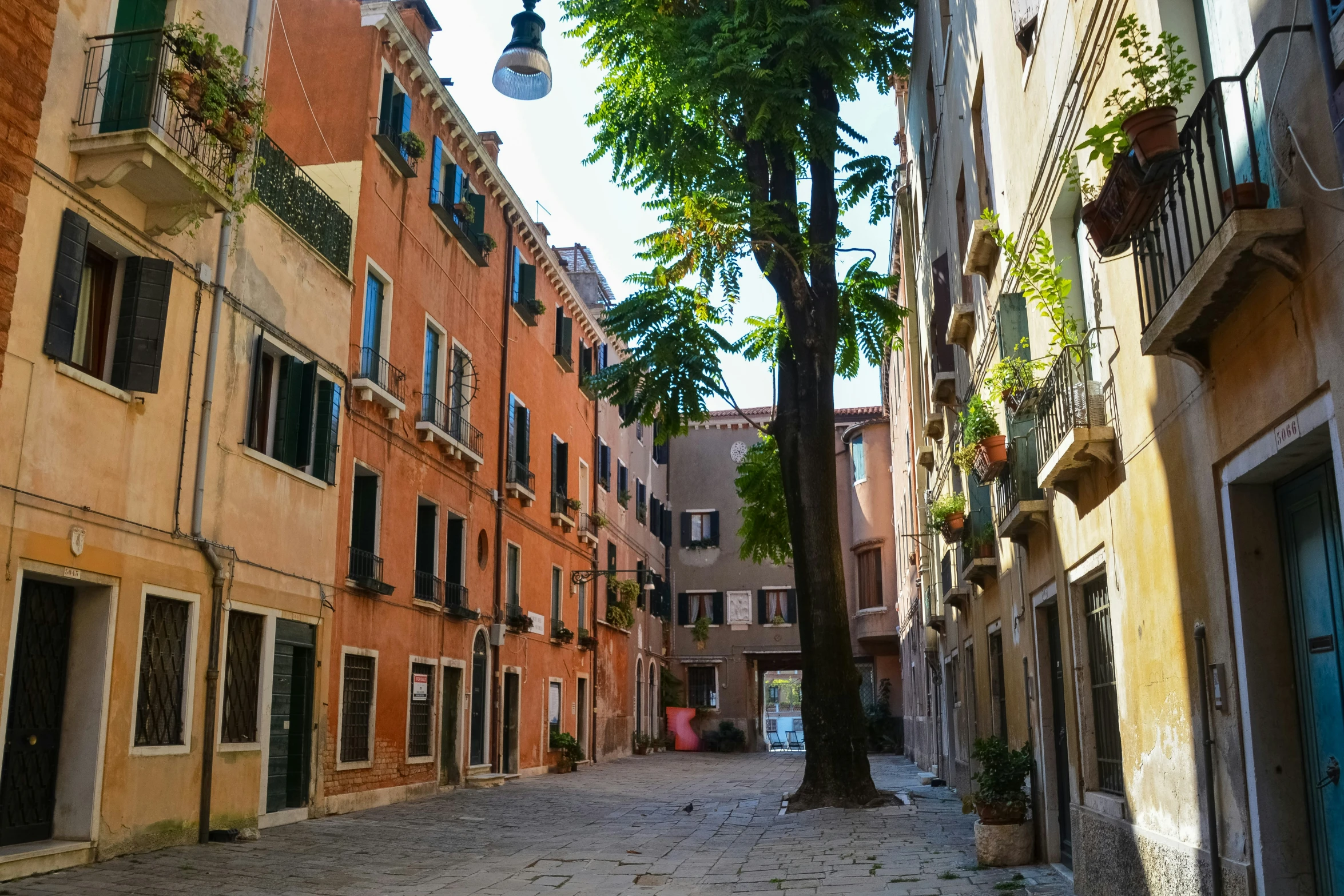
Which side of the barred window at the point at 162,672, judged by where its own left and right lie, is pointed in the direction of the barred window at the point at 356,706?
left

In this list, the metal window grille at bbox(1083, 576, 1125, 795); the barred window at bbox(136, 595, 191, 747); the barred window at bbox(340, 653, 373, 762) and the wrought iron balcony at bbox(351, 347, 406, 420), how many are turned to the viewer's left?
1

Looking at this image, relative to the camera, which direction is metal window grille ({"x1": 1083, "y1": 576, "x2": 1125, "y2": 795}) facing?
to the viewer's left

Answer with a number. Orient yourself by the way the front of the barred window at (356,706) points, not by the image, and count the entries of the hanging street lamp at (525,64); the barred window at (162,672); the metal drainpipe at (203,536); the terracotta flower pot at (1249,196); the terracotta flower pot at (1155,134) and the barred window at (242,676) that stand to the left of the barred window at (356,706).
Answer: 0

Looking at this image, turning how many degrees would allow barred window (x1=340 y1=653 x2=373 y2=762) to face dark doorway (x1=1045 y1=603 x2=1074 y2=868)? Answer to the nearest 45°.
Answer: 0° — it already faces it

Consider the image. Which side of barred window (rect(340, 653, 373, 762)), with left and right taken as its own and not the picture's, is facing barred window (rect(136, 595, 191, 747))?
right

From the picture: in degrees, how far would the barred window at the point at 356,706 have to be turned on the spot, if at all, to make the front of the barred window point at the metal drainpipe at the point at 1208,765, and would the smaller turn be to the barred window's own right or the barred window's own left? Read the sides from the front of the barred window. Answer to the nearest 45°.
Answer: approximately 45° to the barred window's own right

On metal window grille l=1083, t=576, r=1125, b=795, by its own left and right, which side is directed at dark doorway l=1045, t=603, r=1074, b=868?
right

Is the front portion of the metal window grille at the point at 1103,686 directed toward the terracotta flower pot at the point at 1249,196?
no

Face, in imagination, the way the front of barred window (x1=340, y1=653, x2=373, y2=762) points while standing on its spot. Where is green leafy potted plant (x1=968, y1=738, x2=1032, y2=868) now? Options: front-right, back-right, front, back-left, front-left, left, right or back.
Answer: front

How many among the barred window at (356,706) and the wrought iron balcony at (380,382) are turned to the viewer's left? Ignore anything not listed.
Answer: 0

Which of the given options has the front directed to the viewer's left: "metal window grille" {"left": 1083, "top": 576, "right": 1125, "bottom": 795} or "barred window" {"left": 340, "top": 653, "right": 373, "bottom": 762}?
the metal window grille

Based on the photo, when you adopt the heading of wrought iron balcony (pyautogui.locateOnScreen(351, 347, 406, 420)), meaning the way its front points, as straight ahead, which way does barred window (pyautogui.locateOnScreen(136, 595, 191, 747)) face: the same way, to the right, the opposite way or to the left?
the same way

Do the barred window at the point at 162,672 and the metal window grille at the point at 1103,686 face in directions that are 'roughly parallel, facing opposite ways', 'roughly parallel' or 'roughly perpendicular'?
roughly parallel, facing opposite ways

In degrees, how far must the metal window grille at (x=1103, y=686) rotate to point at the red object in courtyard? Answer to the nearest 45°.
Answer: approximately 45° to its right

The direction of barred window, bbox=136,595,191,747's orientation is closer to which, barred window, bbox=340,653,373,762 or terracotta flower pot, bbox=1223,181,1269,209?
the terracotta flower pot

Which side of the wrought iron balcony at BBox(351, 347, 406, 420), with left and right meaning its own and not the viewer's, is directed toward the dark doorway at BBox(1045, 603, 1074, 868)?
front

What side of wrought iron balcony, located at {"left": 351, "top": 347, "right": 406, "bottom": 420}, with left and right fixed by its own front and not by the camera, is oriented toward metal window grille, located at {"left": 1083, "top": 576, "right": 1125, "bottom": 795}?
front
